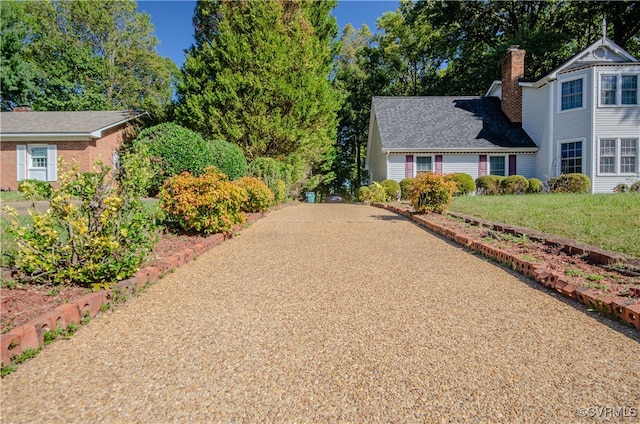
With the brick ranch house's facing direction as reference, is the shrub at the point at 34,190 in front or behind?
in front

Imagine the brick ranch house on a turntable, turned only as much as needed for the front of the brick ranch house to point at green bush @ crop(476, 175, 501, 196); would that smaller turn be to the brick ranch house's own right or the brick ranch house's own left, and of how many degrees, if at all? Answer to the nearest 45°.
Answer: approximately 45° to the brick ranch house's own left

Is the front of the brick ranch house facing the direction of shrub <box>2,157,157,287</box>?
yes

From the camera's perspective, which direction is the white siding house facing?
toward the camera

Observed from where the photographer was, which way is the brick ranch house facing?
facing the viewer

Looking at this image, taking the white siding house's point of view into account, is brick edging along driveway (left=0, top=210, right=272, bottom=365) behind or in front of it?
in front

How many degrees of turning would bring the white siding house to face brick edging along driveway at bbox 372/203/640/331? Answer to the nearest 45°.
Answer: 0° — it already faces it

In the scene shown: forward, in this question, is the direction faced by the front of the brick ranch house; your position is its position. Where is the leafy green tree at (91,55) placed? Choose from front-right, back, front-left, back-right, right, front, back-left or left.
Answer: back

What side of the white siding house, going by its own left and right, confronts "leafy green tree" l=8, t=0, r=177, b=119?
right

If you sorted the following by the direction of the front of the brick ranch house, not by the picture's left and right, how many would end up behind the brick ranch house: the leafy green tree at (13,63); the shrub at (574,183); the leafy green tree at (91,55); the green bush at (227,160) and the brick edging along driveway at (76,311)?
2

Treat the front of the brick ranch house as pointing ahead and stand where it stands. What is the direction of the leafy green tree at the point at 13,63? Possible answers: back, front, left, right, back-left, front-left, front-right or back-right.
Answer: back
